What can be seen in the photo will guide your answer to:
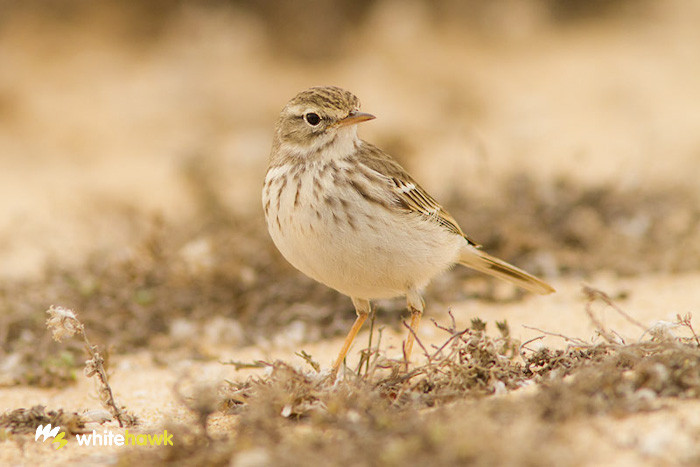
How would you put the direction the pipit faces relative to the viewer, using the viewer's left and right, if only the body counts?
facing the viewer and to the left of the viewer
